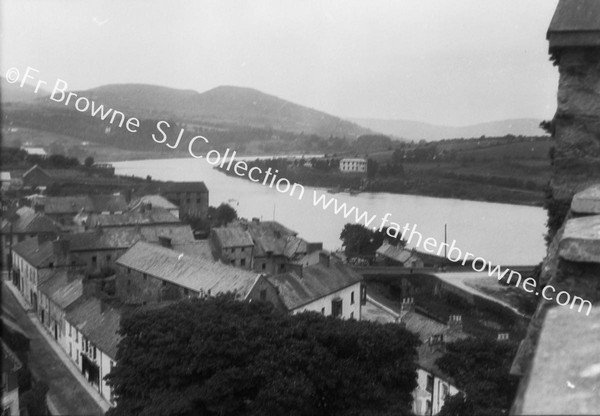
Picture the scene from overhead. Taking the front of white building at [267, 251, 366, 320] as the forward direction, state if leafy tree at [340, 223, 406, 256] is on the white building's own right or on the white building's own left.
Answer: on the white building's own left

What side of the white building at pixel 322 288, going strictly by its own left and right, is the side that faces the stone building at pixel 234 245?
back

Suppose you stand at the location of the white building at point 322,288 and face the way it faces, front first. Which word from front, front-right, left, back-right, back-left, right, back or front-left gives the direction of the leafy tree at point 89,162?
back

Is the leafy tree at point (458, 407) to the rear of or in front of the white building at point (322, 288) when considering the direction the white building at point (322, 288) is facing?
in front

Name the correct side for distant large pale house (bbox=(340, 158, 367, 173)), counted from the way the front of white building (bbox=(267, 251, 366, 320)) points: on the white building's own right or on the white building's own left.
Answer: on the white building's own left

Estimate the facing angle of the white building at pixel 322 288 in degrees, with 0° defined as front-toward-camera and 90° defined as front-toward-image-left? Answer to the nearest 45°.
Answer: approximately 315°

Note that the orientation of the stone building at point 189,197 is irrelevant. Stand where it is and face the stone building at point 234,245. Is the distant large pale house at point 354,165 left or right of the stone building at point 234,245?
left
